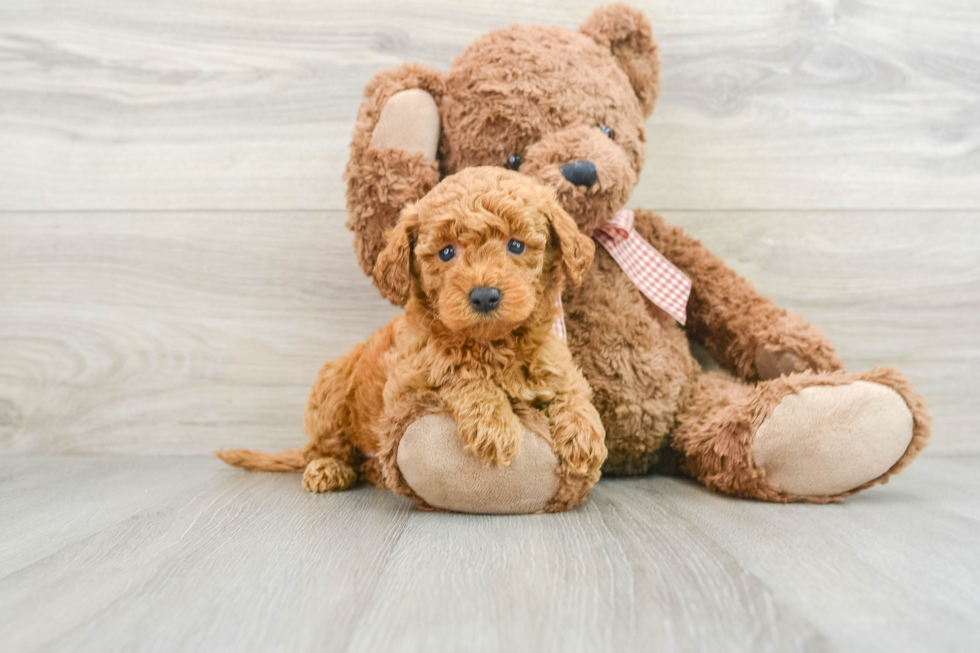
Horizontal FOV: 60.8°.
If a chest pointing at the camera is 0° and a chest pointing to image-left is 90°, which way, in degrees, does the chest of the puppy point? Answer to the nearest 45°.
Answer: approximately 315°
